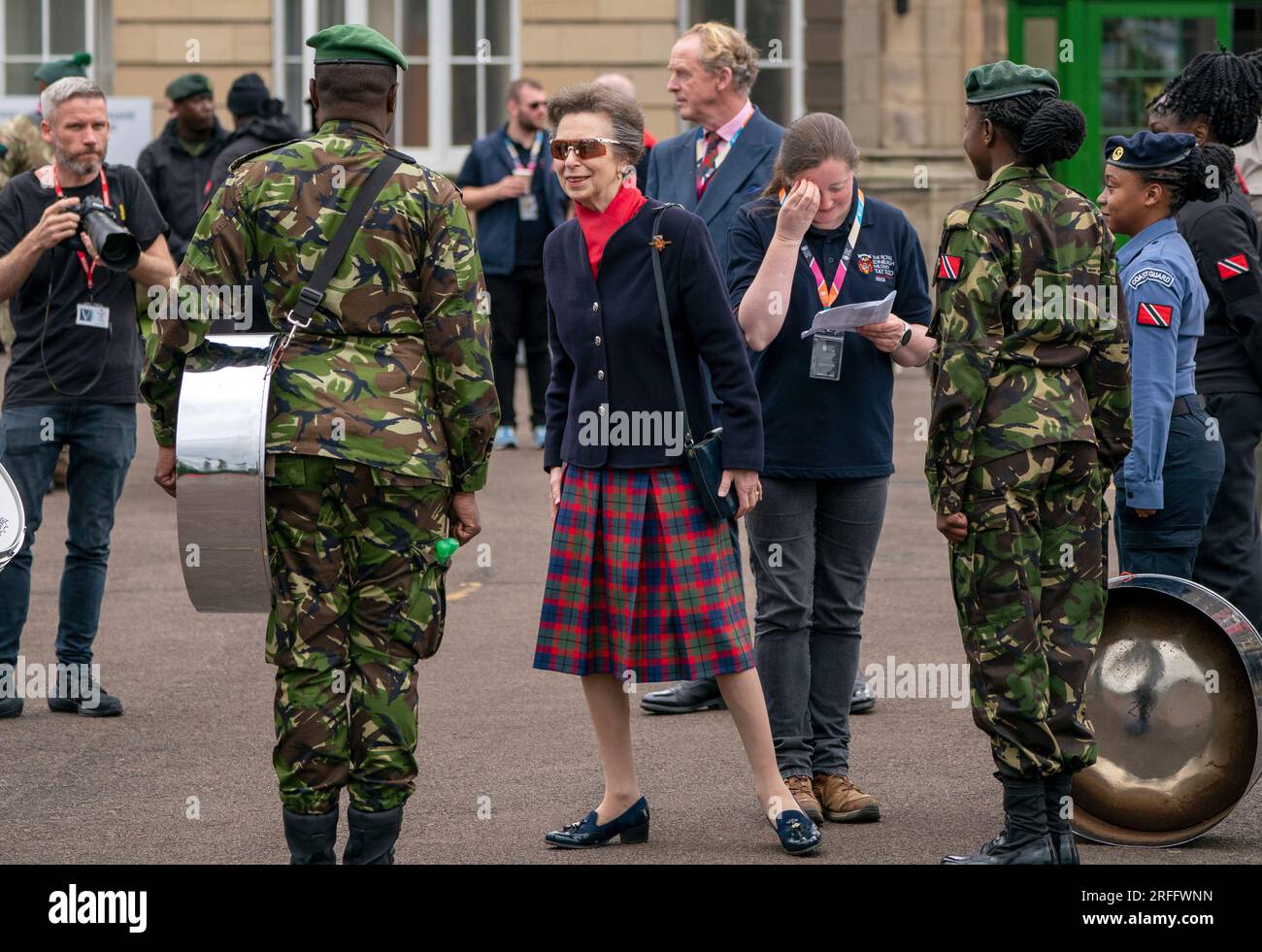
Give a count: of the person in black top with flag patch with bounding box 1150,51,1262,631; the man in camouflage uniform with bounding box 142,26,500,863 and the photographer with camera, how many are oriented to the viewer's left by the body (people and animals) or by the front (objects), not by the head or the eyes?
1

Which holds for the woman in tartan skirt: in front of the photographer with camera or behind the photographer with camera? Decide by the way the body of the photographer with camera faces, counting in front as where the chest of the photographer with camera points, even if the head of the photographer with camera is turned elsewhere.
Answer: in front

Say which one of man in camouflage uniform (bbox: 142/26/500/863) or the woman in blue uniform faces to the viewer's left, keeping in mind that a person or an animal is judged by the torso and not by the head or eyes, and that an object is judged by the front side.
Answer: the woman in blue uniform

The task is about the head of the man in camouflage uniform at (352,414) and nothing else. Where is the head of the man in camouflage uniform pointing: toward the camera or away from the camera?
away from the camera

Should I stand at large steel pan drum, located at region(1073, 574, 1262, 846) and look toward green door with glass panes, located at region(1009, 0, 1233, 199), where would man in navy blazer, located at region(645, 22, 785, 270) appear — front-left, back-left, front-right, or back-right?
front-left

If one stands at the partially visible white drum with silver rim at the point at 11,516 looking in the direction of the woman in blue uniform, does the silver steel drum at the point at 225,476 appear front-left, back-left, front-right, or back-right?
front-right

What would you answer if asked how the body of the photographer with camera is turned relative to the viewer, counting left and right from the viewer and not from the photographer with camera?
facing the viewer and to the right of the viewer

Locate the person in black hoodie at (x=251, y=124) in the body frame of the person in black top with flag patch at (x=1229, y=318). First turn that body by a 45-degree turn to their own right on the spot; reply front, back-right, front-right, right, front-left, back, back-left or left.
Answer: front

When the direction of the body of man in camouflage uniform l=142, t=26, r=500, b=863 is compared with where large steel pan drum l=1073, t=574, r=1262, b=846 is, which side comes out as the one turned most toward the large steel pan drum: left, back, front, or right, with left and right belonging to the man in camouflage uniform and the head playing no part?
right

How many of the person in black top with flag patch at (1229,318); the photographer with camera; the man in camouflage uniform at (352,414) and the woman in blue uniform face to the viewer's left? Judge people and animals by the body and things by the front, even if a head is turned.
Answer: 2

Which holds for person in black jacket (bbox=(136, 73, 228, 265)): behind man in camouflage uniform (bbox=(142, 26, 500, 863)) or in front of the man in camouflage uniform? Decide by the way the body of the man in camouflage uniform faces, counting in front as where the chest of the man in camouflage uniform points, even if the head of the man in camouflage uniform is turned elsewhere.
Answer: in front

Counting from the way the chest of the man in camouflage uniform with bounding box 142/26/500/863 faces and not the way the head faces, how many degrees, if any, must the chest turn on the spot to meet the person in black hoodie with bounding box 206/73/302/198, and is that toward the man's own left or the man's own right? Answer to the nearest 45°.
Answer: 0° — they already face them

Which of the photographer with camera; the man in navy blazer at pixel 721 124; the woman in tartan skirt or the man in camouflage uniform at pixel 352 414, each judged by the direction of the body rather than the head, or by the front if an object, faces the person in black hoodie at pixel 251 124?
the man in camouflage uniform

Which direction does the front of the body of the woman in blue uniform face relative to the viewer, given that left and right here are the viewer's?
facing to the left of the viewer

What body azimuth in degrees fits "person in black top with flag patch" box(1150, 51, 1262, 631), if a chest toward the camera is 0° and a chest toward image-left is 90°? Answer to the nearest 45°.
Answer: approximately 90°

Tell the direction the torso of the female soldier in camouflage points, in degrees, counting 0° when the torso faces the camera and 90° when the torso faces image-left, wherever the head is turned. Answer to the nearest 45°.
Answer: approximately 135°

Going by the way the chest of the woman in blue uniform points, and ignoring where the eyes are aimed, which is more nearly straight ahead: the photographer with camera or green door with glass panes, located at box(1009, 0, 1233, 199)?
the photographer with camera
